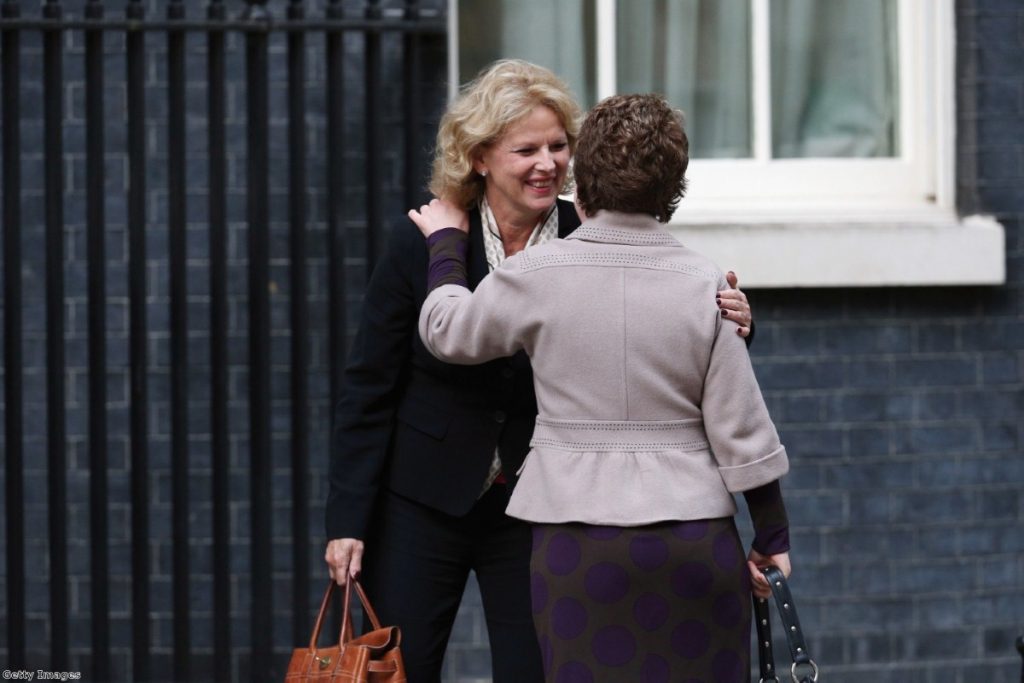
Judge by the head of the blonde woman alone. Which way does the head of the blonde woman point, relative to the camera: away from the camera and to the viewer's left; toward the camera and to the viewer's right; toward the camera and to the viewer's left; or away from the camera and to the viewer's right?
toward the camera and to the viewer's right

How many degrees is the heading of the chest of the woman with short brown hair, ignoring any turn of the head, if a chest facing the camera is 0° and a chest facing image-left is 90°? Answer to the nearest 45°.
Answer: approximately 180°

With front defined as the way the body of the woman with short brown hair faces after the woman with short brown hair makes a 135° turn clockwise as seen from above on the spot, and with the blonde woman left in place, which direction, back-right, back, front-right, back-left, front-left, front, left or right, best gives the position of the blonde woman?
back

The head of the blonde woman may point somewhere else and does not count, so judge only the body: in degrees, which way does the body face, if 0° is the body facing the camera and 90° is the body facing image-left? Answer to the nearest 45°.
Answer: approximately 315°

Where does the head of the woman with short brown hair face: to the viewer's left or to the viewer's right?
to the viewer's left

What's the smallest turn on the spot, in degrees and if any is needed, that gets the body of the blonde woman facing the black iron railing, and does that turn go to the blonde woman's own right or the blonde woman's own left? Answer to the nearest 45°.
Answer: approximately 180°
